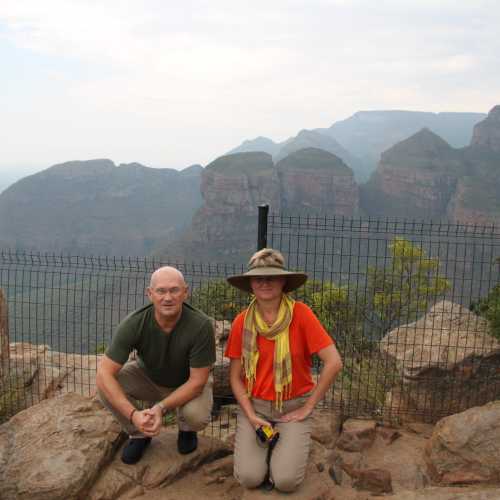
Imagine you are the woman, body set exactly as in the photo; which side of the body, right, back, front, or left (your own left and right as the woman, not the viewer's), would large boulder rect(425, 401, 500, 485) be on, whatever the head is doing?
left

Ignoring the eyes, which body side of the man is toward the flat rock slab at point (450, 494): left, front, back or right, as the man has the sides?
left

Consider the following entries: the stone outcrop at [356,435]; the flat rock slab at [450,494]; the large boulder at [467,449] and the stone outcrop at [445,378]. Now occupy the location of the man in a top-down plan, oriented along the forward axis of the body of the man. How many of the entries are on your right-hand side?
0

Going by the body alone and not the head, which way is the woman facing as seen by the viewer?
toward the camera

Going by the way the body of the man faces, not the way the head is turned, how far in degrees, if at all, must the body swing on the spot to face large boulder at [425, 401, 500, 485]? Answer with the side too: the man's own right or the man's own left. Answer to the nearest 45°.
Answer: approximately 90° to the man's own left

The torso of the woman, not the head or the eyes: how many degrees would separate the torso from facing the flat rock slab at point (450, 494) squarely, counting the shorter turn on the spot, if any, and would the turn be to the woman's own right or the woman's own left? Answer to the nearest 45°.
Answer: approximately 90° to the woman's own left

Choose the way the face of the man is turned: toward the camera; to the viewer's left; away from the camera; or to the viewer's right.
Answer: toward the camera

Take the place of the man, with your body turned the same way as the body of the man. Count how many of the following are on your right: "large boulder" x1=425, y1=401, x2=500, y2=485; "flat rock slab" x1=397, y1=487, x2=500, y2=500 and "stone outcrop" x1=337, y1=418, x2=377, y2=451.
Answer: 0

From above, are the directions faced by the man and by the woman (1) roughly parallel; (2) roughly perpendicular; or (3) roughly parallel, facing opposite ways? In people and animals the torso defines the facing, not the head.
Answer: roughly parallel

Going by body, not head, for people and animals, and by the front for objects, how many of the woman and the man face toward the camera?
2

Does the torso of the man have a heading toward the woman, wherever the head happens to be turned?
no

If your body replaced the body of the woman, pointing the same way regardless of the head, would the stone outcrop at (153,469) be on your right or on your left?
on your right

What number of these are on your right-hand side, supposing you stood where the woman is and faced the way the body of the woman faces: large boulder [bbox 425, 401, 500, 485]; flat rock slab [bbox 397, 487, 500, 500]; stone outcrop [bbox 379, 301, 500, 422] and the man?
1

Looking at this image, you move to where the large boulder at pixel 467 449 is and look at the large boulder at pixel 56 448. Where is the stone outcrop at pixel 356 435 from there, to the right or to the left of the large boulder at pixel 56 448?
right

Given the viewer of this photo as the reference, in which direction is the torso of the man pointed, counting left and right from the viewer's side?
facing the viewer
